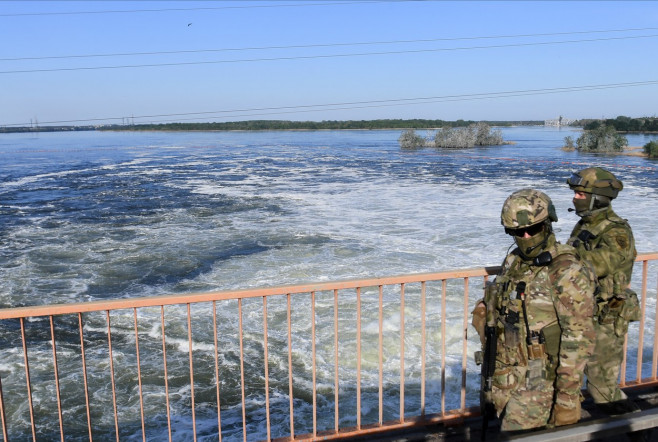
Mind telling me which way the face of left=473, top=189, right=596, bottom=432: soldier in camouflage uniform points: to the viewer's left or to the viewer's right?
to the viewer's left

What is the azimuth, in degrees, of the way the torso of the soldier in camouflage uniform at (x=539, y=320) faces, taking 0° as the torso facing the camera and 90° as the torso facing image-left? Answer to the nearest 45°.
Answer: approximately 45°

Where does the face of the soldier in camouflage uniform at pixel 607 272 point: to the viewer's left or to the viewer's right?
to the viewer's left

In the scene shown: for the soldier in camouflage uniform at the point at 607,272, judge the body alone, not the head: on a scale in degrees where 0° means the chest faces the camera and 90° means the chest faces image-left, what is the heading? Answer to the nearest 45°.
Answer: approximately 90°

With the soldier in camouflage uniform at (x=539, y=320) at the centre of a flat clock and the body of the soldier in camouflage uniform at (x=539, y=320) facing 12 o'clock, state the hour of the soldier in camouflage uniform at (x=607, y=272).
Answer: the soldier in camouflage uniform at (x=607, y=272) is roughly at 5 o'clock from the soldier in camouflage uniform at (x=539, y=320).

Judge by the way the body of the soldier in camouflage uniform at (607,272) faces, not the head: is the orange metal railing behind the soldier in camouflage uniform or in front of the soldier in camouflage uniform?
in front

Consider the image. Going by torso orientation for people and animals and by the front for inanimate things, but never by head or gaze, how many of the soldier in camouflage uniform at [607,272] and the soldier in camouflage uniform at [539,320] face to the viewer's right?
0
